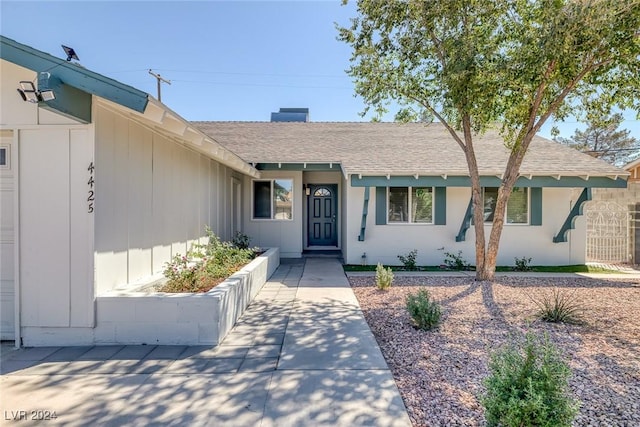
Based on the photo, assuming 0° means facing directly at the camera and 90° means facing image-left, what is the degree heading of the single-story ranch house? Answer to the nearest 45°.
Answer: approximately 0°

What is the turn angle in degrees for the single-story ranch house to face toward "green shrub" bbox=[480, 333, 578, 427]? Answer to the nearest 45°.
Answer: approximately 45° to its left

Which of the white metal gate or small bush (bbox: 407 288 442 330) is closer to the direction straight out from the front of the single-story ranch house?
the small bush

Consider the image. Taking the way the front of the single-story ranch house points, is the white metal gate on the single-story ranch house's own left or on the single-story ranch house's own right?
on the single-story ranch house's own left

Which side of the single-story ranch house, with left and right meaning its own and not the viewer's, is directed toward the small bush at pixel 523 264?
left
